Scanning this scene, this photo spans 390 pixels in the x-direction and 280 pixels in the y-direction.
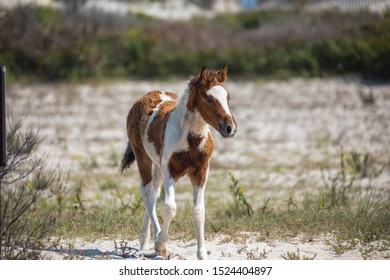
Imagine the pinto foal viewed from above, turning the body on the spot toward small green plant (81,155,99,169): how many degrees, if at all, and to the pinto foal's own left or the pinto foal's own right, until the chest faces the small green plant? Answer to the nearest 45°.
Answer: approximately 135° to the pinto foal's own left

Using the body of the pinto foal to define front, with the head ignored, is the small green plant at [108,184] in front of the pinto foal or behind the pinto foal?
behind

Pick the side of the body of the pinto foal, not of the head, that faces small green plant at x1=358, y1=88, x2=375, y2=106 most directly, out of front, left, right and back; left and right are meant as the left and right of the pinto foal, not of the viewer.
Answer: left

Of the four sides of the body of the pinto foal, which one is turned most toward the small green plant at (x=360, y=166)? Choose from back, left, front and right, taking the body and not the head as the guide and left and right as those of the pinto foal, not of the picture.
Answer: left

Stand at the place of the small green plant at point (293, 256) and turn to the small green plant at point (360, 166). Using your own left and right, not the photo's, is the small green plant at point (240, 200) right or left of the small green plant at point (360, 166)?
left

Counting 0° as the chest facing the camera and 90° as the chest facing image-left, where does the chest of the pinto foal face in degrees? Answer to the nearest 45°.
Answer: approximately 315°
